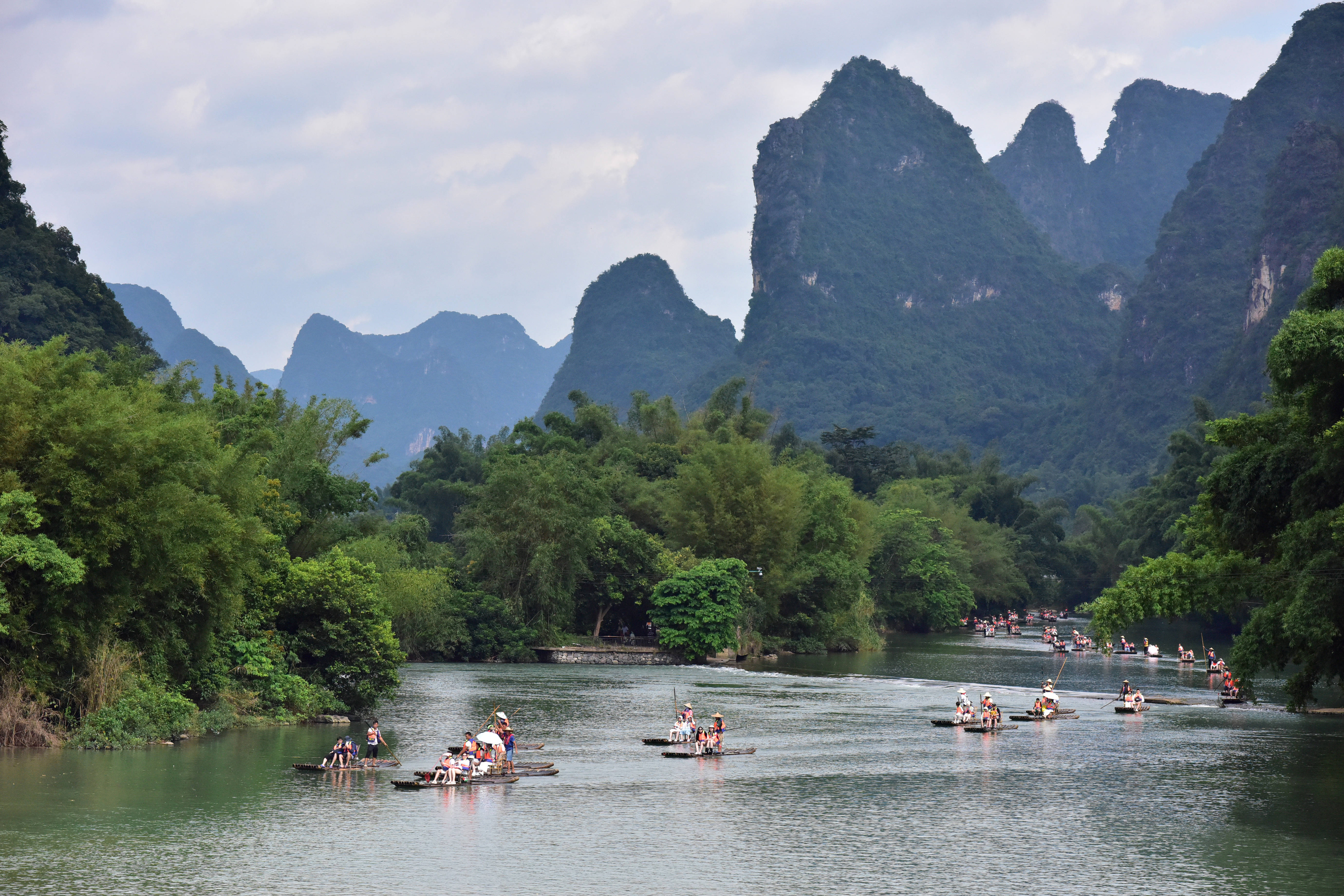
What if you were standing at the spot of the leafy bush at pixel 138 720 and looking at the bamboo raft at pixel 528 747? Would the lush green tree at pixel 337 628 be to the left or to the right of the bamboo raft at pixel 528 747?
left

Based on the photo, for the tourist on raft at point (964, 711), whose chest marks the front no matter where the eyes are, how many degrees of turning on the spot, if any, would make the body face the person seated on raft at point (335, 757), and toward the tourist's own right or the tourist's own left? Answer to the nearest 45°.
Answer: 0° — they already face them

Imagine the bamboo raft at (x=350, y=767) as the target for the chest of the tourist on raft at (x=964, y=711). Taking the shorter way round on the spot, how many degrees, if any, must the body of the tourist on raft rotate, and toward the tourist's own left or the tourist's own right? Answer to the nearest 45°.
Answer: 0° — they already face it

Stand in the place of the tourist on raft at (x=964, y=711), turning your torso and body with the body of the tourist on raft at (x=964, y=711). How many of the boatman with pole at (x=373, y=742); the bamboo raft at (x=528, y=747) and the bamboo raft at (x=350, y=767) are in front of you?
3

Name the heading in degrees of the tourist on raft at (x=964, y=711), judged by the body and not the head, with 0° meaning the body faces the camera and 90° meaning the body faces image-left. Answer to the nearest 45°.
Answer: approximately 45°

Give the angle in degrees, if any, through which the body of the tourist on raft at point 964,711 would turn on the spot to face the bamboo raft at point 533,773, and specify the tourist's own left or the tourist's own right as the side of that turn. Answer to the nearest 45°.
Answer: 0° — they already face it
